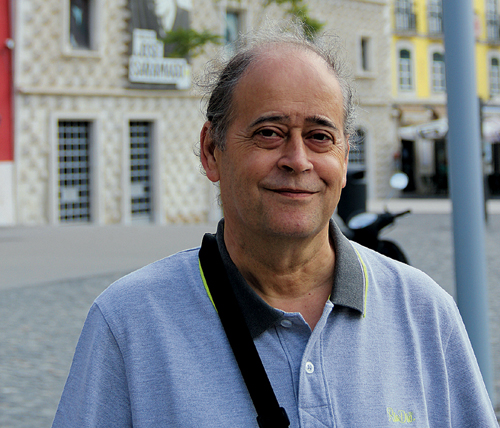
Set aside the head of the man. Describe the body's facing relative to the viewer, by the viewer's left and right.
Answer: facing the viewer

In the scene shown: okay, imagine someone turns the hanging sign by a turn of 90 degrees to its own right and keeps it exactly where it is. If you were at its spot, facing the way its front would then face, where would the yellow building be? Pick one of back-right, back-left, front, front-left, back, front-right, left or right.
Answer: back-right

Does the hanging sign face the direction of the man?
yes

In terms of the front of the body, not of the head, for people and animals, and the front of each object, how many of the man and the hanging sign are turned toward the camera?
2

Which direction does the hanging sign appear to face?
toward the camera

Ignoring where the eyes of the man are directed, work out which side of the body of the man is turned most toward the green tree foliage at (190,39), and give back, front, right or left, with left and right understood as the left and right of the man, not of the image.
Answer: back

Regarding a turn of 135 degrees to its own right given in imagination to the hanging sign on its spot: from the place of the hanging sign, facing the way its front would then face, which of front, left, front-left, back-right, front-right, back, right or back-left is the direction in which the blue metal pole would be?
back-left
